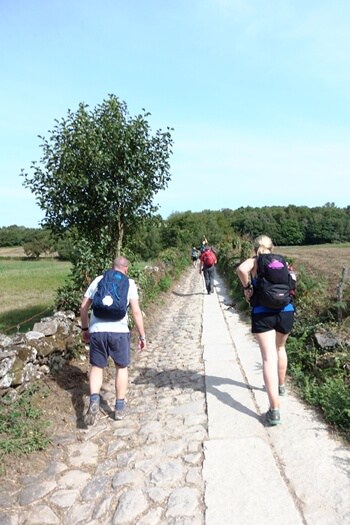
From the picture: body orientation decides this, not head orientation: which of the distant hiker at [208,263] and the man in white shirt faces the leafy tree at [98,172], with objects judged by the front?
the man in white shirt

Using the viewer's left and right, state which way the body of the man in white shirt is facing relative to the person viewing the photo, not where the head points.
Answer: facing away from the viewer

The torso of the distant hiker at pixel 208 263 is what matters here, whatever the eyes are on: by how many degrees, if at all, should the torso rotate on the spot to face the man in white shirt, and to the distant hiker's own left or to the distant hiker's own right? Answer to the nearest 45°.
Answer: approximately 180°

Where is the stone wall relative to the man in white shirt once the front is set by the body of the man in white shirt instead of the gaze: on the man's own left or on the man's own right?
on the man's own left

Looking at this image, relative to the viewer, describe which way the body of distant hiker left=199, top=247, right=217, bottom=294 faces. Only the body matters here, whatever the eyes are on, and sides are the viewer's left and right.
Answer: facing away from the viewer

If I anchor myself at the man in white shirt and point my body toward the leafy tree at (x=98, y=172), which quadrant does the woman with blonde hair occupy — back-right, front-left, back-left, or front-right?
back-right

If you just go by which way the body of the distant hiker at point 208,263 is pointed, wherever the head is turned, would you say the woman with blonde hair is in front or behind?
behind

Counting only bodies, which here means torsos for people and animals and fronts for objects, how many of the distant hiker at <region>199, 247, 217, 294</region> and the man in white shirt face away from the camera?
2

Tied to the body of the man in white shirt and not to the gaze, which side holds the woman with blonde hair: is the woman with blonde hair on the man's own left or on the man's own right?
on the man's own right

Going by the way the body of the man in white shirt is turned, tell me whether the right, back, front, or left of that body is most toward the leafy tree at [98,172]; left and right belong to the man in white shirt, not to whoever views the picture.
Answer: front

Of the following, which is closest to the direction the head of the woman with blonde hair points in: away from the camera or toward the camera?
away from the camera
